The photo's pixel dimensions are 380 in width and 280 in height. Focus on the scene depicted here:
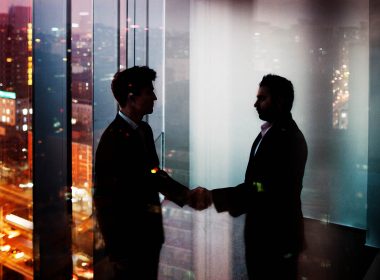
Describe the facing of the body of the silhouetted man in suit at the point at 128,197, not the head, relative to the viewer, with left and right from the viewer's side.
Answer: facing to the right of the viewer

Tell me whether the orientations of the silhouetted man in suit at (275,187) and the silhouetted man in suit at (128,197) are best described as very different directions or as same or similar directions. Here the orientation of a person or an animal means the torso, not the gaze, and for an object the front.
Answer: very different directions

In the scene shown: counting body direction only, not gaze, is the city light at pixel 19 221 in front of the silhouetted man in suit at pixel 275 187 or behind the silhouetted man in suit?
in front

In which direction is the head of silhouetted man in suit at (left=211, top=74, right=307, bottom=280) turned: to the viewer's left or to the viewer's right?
to the viewer's left

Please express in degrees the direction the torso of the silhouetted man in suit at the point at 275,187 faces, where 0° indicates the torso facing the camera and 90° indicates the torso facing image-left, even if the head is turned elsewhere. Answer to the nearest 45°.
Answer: approximately 90°

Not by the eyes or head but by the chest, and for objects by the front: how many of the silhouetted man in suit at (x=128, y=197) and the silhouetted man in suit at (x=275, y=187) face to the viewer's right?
1

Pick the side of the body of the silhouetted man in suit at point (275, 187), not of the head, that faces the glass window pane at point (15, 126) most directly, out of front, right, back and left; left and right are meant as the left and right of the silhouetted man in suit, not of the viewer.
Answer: front

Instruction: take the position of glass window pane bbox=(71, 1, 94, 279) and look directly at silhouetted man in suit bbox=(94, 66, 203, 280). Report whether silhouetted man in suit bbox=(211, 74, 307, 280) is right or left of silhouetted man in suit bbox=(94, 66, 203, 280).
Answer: left

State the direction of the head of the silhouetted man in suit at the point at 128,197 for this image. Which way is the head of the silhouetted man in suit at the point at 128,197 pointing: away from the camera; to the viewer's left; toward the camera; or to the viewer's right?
to the viewer's right
